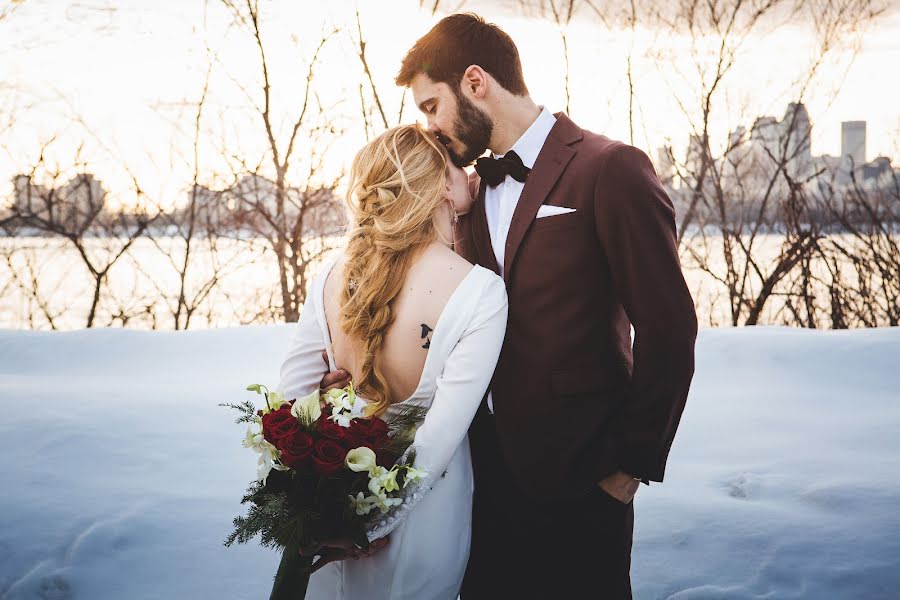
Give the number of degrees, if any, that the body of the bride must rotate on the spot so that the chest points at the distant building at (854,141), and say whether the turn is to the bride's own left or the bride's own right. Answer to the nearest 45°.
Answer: approximately 45° to the bride's own right

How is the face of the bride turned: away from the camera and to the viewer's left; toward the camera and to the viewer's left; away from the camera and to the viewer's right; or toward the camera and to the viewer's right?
away from the camera and to the viewer's right

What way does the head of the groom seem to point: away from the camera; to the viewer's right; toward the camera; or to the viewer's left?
to the viewer's left

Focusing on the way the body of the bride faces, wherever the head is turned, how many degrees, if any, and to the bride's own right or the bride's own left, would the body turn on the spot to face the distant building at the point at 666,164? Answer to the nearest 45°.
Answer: approximately 45° to the bride's own right

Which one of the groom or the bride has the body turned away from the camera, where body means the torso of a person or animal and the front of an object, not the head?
the bride

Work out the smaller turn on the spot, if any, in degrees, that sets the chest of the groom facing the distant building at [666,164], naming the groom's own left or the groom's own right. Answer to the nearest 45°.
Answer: approximately 135° to the groom's own right

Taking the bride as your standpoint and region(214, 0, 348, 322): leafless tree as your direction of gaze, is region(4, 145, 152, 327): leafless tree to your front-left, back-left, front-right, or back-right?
front-left

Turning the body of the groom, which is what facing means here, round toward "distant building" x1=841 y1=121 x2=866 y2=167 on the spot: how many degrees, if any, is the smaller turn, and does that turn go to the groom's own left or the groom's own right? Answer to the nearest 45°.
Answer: approximately 180°

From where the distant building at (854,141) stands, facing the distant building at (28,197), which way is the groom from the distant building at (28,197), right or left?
left

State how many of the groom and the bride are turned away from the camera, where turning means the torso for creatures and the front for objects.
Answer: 1

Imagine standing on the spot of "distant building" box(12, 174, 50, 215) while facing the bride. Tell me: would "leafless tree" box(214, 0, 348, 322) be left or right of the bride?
left

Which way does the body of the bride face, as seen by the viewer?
away from the camera

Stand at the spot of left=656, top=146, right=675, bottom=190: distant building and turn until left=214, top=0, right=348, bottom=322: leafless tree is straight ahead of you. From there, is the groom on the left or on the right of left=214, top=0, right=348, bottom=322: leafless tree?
left

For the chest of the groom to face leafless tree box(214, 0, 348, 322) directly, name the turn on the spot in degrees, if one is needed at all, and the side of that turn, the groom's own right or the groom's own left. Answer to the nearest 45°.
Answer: approximately 90° to the groom's own right
